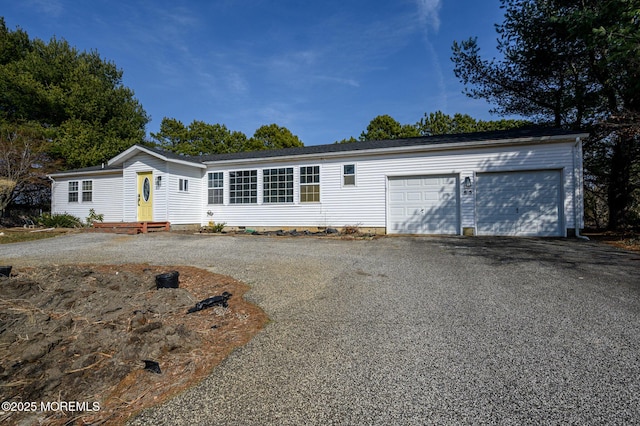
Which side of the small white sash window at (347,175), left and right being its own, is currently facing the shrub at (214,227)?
right

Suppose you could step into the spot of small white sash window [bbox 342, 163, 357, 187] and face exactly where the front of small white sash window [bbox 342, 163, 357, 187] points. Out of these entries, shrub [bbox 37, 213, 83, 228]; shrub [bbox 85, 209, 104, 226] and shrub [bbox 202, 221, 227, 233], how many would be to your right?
3

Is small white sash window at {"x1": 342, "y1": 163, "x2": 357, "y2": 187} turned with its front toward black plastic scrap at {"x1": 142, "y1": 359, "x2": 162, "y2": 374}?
yes

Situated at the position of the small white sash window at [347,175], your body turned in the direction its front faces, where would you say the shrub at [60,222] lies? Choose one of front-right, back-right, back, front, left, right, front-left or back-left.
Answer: right

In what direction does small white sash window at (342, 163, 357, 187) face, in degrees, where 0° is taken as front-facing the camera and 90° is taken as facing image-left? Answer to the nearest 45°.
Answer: approximately 0°
